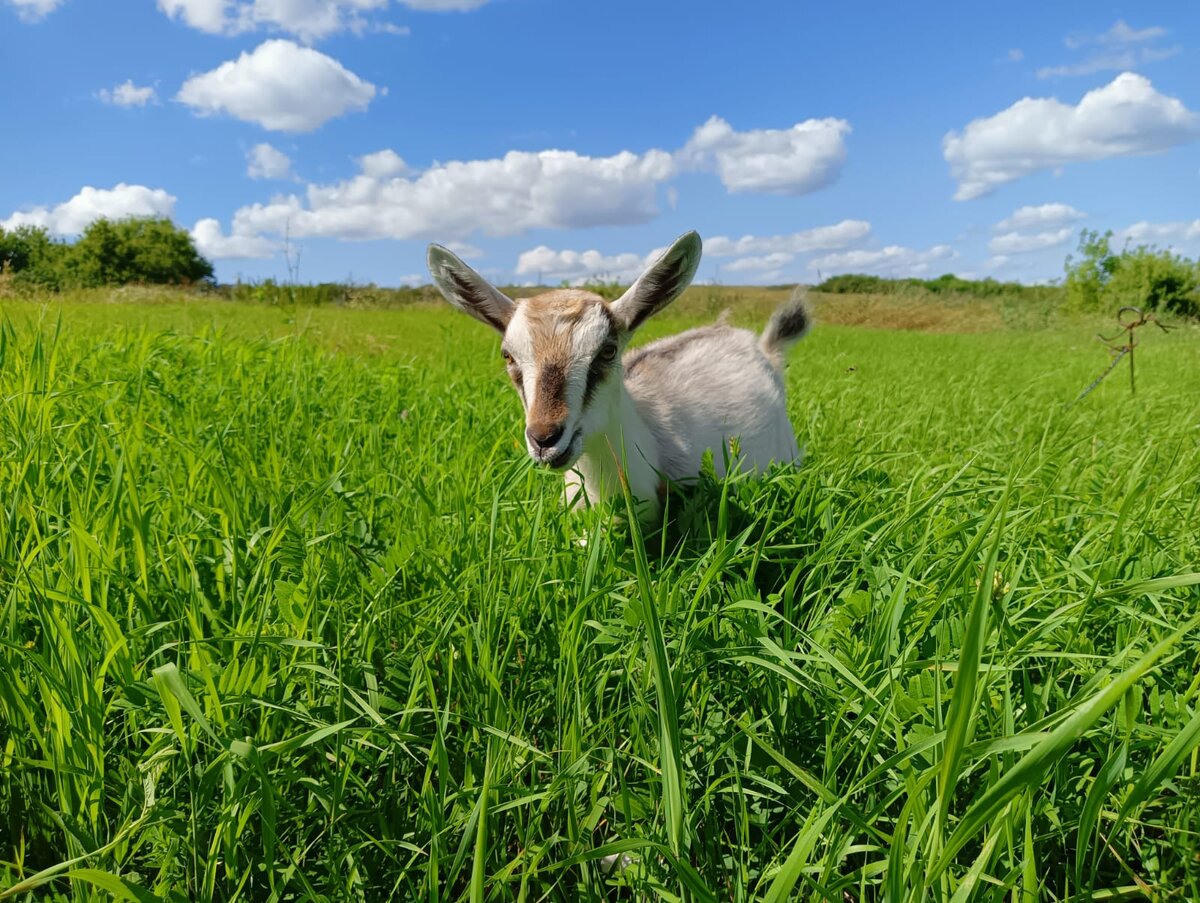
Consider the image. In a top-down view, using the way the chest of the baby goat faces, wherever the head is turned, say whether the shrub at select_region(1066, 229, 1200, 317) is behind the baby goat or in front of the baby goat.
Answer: behind

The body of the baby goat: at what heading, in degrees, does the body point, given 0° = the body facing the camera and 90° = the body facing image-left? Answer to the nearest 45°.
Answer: approximately 45°

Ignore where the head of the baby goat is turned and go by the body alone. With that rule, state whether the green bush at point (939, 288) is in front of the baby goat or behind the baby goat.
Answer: behind
